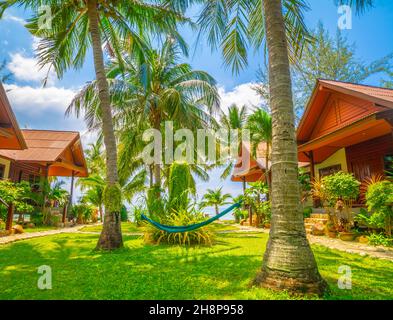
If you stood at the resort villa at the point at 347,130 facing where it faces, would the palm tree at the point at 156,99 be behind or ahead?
ahead

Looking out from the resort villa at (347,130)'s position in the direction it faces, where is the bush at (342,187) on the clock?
The bush is roughly at 11 o'clock from the resort villa.

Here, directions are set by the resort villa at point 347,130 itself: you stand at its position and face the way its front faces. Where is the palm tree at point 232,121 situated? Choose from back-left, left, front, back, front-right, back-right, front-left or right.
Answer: right

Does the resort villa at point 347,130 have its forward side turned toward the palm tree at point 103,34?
yes

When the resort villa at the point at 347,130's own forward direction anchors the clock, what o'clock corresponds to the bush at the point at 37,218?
The bush is roughly at 1 o'clock from the resort villa.

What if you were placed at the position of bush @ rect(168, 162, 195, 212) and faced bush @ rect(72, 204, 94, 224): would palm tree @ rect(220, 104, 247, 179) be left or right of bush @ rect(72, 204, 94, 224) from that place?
right

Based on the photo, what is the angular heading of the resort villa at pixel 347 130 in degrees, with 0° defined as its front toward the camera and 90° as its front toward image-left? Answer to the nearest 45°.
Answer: approximately 45°
